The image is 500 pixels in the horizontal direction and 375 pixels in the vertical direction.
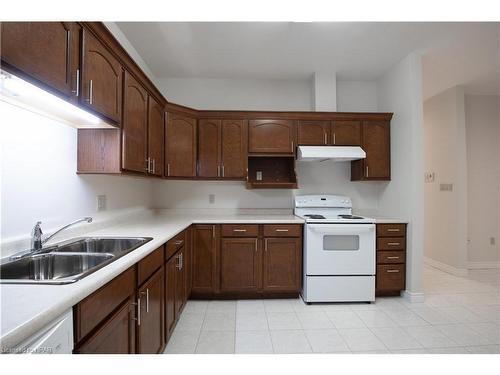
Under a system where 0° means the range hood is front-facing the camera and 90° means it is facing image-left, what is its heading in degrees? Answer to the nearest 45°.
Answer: approximately 0°

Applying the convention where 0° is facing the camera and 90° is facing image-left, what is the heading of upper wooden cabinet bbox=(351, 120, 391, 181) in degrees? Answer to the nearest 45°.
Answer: approximately 0°

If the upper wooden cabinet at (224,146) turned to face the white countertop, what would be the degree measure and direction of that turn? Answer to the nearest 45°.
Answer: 0° — it already faces it
